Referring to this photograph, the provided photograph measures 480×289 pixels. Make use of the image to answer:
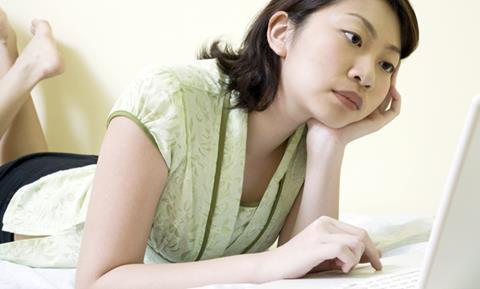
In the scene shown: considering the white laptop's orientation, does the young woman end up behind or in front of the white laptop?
in front

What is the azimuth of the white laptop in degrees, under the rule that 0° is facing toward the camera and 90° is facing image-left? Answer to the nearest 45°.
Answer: approximately 135°
